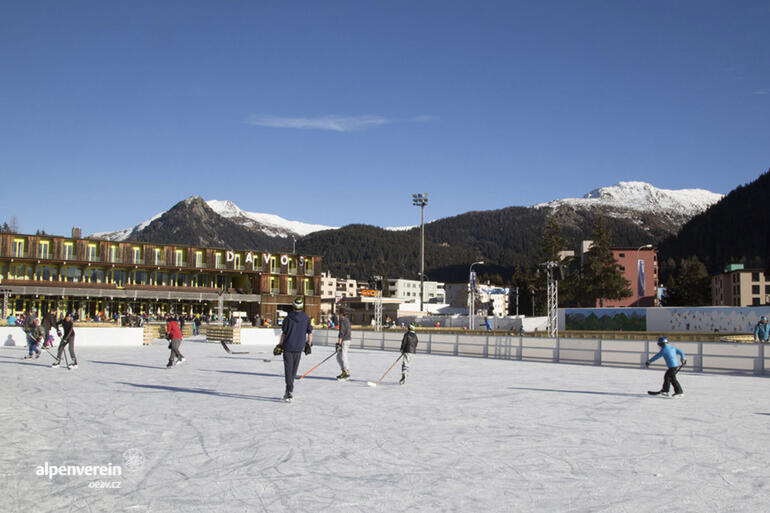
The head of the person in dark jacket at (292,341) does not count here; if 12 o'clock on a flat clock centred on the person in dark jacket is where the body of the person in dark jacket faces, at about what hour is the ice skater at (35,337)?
The ice skater is roughly at 11 o'clock from the person in dark jacket.

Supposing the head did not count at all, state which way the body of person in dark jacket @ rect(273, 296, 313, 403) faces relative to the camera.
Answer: away from the camera

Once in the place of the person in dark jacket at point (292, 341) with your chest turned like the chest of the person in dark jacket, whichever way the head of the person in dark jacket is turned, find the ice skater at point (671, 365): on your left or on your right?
on your right

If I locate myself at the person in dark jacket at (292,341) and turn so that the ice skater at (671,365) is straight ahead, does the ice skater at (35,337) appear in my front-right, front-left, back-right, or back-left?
back-left

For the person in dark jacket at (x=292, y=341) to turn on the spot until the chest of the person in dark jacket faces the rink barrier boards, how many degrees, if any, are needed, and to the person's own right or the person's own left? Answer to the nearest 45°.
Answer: approximately 45° to the person's own right

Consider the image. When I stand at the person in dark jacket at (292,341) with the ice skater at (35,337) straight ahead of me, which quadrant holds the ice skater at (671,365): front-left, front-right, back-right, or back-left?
back-right

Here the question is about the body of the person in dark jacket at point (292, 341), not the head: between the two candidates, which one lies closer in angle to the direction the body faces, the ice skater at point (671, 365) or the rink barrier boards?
the rink barrier boards
